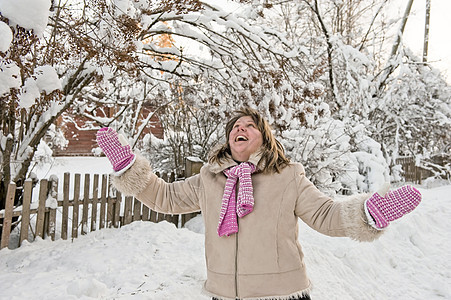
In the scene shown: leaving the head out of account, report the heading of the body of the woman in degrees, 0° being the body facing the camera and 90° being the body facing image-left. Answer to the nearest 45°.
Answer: approximately 45°

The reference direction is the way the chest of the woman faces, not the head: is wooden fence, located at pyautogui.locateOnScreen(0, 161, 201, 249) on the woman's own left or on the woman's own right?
on the woman's own right
